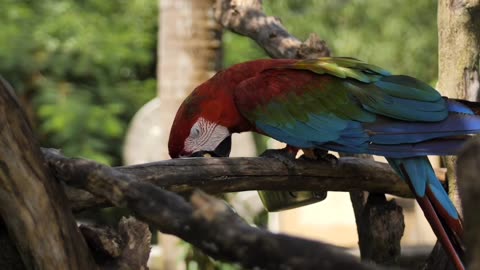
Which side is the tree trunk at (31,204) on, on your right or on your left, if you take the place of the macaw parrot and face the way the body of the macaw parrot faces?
on your left

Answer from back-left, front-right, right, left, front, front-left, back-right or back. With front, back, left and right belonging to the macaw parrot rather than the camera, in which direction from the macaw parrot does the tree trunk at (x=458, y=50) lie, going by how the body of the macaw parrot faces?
back-right

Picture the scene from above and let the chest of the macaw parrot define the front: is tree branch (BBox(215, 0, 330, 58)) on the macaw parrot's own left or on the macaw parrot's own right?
on the macaw parrot's own right

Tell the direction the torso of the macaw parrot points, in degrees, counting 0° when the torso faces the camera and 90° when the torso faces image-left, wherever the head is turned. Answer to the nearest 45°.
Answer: approximately 90°

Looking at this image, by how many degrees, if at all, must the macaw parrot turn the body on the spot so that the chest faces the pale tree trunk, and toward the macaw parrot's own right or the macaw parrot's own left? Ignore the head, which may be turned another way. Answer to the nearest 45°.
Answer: approximately 45° to the macaw parrot's own right

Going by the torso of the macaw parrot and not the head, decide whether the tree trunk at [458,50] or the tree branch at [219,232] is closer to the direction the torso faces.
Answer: the tree branch

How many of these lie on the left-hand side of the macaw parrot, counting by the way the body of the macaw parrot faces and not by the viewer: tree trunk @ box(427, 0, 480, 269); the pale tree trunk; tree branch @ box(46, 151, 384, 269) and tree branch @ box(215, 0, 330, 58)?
1
